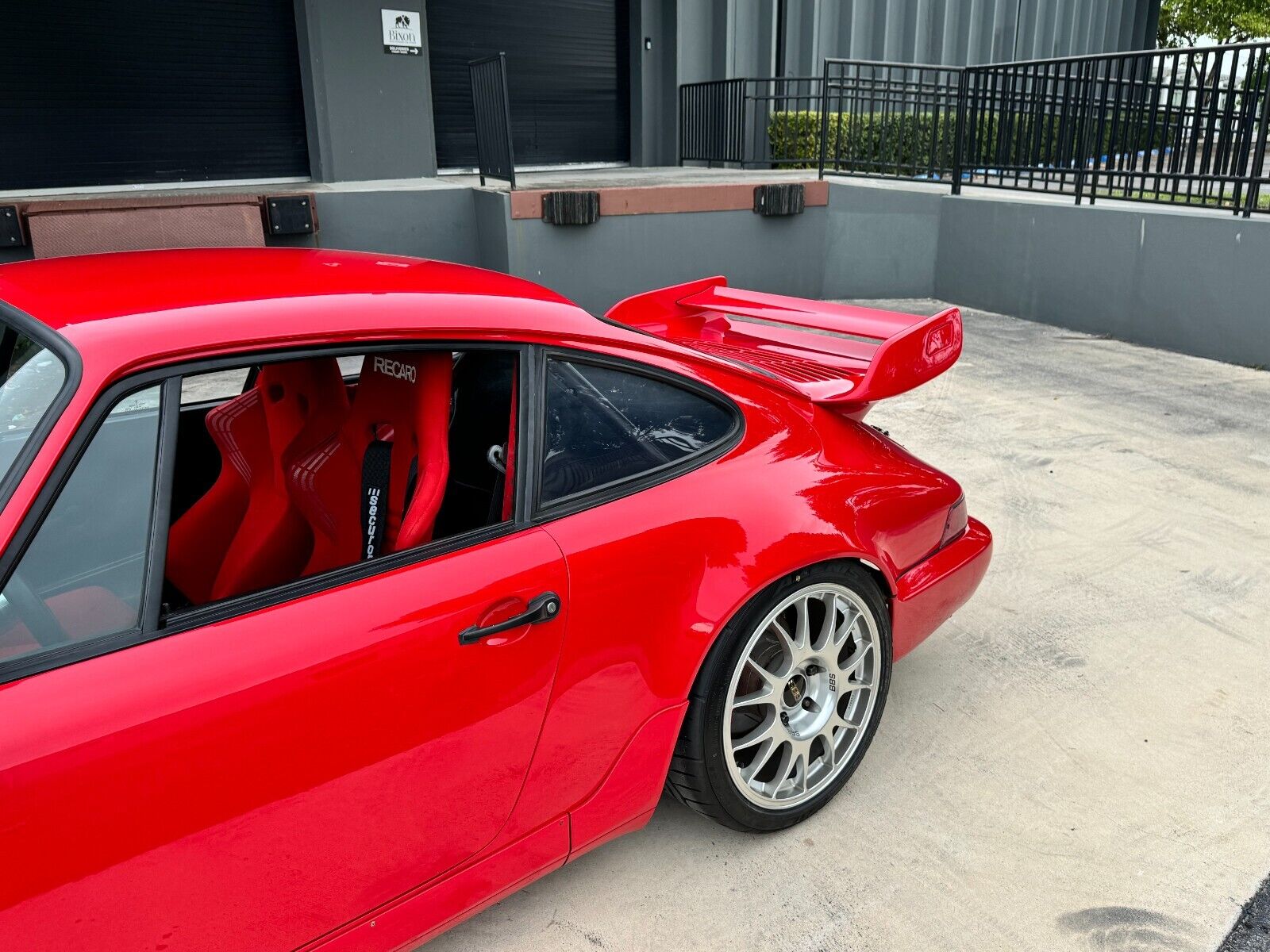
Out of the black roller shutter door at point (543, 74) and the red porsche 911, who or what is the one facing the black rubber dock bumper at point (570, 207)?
the black roller shutter door

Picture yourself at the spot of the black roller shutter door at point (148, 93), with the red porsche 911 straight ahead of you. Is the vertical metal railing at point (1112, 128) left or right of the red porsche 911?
left

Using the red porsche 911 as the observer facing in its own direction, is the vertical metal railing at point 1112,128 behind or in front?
behind

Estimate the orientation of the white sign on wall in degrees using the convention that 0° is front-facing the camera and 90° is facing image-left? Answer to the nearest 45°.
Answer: approximately 0°

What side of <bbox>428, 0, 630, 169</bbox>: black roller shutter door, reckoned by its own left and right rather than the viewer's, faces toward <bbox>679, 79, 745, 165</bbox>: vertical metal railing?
left

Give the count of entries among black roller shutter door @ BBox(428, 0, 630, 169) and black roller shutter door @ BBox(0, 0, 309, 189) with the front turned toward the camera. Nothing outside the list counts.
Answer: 2

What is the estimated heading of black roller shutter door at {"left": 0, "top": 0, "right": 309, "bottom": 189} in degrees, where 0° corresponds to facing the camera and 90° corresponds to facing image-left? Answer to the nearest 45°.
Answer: approximately 0°

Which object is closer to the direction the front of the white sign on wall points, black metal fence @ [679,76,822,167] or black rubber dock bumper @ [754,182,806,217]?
the black rubber dock bumper

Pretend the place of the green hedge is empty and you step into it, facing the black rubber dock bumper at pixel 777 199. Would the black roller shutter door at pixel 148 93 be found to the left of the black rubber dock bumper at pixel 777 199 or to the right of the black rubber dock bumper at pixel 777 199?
right

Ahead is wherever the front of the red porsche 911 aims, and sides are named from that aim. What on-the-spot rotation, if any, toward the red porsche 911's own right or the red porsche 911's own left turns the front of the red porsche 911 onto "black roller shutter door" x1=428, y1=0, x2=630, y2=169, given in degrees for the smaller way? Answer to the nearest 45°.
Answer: approximately 135° to the red porsche 911's own right
